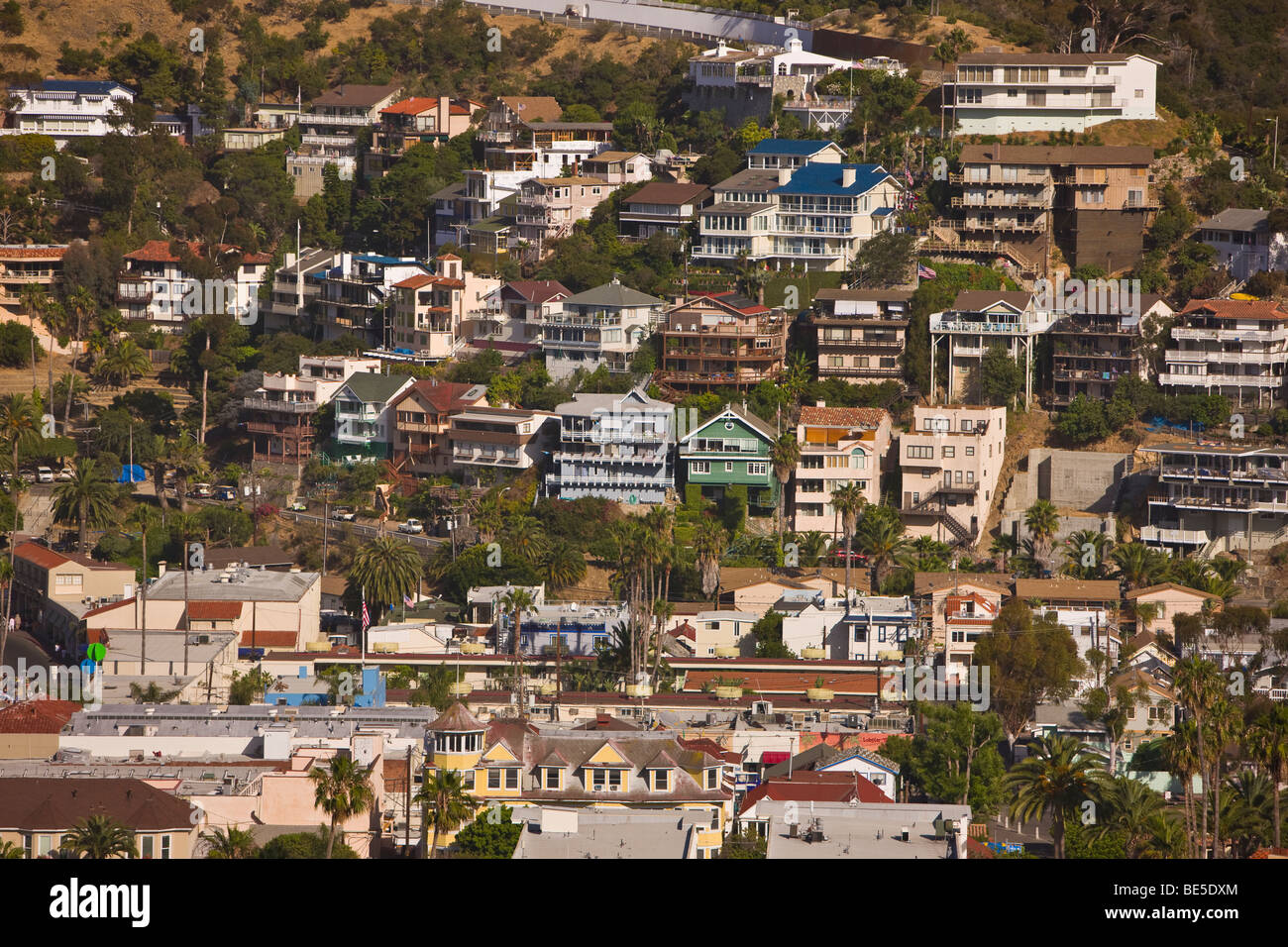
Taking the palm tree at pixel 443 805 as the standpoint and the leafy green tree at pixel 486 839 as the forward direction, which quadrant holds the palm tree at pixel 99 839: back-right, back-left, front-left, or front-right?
back-right

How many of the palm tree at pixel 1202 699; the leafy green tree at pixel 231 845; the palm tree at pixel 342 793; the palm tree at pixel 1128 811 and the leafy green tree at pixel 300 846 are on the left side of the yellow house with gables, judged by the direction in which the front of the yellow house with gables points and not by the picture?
2

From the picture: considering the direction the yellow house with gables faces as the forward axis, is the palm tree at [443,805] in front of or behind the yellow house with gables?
in front

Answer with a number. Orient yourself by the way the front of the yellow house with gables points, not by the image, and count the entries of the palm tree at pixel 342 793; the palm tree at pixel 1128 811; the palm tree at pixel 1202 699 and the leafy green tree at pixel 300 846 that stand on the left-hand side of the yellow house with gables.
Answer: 2

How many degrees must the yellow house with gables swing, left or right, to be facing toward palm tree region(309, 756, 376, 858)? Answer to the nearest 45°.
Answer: approximately 45° to its right

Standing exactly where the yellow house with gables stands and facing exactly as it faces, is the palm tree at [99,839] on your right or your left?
on your right

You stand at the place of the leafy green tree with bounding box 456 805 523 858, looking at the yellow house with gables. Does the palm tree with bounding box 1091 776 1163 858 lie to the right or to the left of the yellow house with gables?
right

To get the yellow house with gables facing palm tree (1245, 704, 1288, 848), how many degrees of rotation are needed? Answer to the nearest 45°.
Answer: approximately 90° to its left

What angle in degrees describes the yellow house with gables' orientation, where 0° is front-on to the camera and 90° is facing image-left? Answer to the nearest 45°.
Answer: approximately 0°

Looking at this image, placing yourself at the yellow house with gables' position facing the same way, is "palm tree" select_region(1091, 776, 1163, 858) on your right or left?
on your left

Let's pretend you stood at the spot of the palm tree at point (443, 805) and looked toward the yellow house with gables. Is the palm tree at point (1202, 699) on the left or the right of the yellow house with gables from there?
right

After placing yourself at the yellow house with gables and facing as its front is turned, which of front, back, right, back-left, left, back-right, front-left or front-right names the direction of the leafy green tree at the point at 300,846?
front-right

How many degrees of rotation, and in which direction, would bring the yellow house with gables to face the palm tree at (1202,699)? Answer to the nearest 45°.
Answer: approximately 90° to its left

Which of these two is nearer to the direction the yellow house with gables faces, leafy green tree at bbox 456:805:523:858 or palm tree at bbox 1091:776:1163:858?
the leafy green tree
